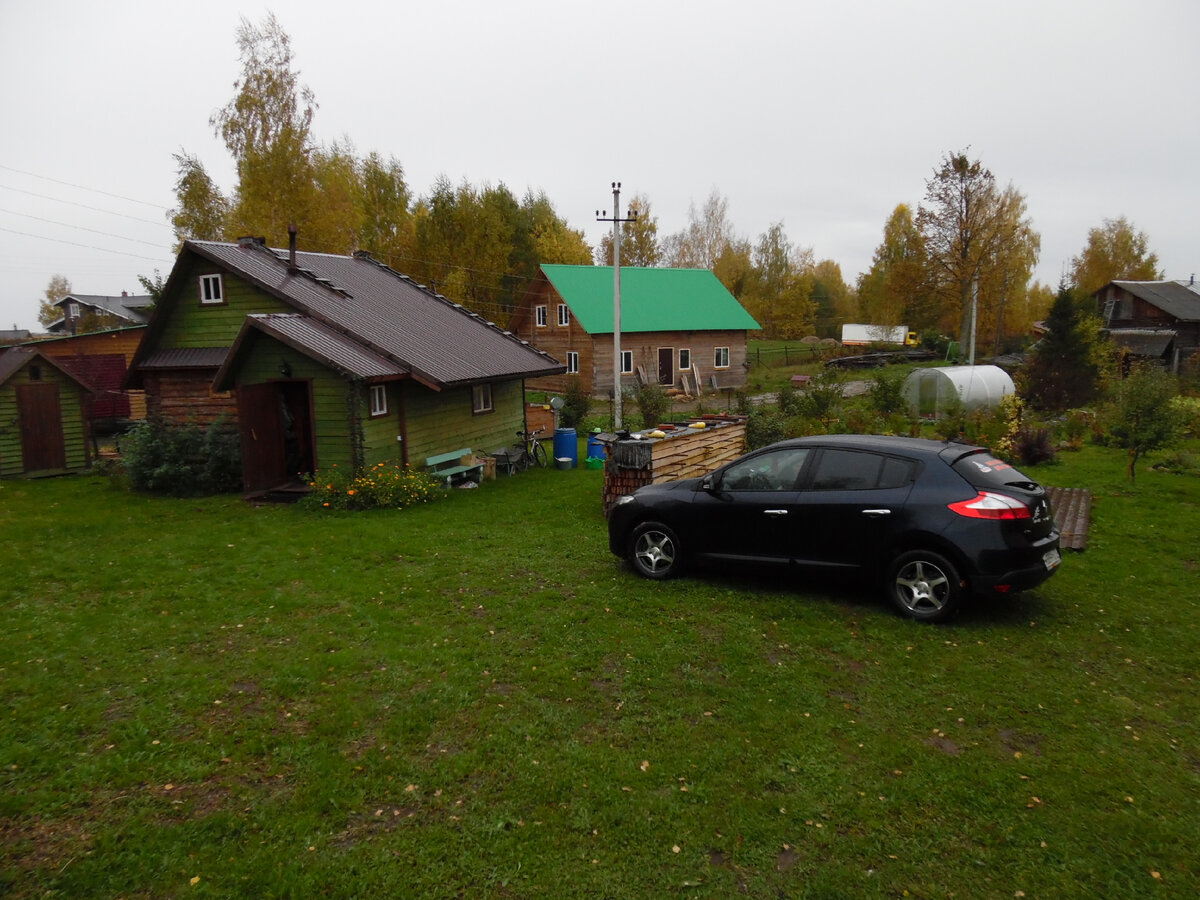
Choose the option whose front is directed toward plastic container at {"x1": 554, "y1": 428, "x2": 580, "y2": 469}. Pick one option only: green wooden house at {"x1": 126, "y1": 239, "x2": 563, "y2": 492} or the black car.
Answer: the black car

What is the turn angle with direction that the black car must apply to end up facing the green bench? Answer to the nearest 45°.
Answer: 0° — it already faces it

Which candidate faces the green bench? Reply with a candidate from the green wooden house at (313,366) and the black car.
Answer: the black car

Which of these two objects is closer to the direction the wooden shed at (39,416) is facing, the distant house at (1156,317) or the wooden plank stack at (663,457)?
the wooden plank stack

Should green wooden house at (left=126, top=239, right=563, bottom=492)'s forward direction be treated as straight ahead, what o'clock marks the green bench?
The green bench is roughly at 8 o'clock from the green wooden house.

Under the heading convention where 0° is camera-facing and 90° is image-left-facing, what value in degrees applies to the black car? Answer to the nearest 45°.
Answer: approximately 135°

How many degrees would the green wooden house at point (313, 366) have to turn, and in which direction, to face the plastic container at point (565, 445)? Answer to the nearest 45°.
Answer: approximately 135° to its left

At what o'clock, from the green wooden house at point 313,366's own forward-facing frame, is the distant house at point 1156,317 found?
The distant house is roughly at 7 o'clock from the green wooden house.

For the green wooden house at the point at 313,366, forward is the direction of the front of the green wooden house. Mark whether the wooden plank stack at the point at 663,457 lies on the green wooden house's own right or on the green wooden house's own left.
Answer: on the green wooden house's own left

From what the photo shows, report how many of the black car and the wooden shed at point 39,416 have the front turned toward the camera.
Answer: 1

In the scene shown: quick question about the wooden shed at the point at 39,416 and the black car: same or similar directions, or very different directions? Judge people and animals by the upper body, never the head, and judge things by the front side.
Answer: very different directions
